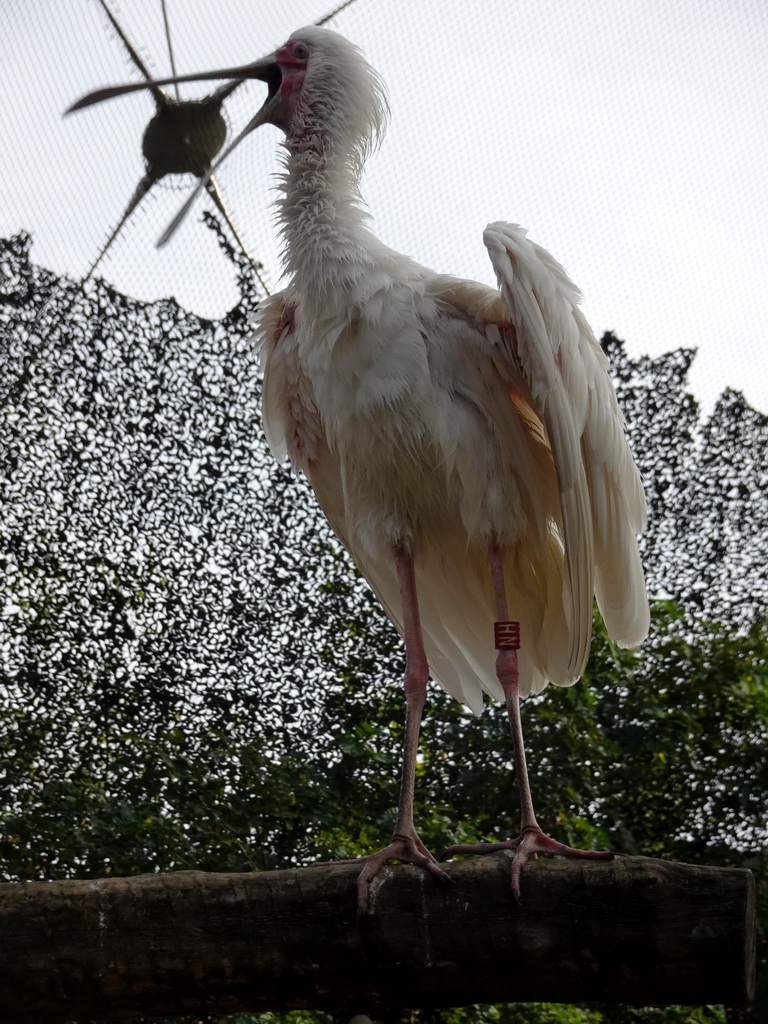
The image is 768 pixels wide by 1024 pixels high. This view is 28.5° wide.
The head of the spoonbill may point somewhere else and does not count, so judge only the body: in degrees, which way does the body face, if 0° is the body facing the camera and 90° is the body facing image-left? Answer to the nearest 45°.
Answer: approximately 45°
